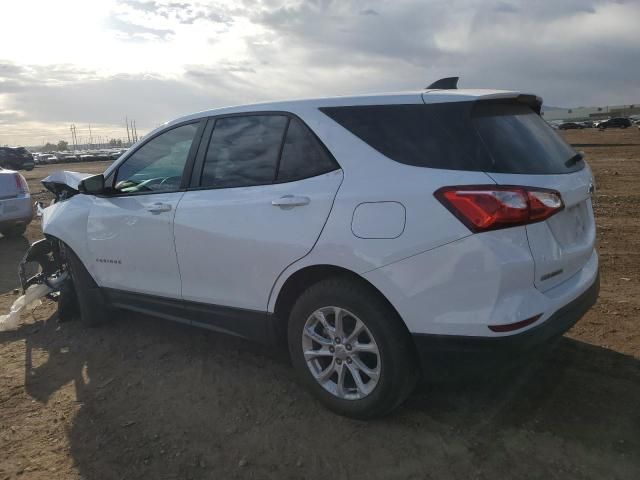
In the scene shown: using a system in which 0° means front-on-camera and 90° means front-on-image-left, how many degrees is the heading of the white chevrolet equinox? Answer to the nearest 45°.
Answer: approximately 135°

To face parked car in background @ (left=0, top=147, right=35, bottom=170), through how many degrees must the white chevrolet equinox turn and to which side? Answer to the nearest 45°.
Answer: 0° — it already faces it

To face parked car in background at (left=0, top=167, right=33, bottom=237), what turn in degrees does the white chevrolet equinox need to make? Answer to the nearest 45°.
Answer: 0° — it already faces it
